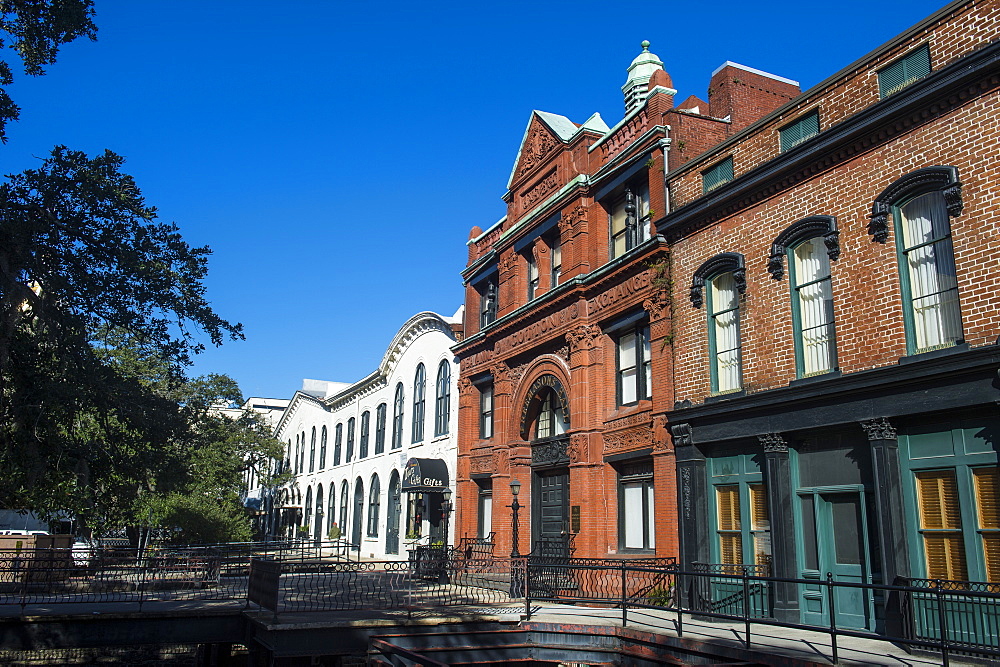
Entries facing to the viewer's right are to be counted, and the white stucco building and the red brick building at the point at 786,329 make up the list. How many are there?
0

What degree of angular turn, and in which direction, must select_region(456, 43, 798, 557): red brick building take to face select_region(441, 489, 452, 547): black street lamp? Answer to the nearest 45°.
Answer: approximately 90° to its right

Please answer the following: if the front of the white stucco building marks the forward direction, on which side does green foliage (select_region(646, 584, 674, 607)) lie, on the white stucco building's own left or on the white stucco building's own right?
on the white stucco building's own left

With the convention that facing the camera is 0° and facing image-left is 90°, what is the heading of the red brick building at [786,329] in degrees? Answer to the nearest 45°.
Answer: approximately 45°

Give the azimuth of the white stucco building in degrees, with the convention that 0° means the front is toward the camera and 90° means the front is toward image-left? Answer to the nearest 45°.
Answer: approximately 45°

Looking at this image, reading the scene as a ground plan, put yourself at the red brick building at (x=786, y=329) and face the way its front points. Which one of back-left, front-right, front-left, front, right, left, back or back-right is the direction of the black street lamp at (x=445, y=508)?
right

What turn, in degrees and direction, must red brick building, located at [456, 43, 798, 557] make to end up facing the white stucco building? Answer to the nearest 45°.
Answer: approximately 90° to its right

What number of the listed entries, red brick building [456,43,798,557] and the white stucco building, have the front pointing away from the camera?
0
